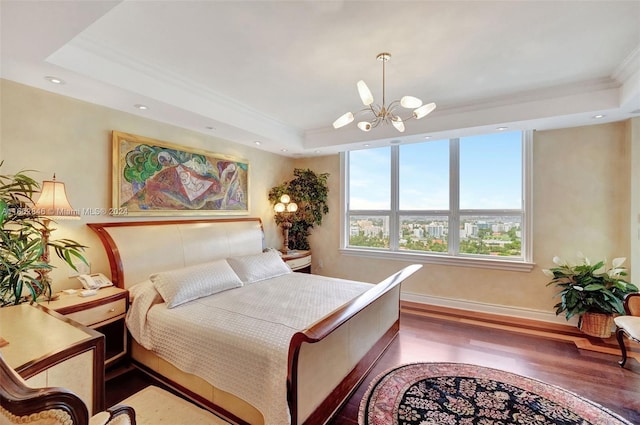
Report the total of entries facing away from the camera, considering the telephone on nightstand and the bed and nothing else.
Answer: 0

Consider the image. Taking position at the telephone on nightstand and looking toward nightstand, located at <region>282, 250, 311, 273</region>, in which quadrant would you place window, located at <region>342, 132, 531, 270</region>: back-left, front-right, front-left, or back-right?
front-right

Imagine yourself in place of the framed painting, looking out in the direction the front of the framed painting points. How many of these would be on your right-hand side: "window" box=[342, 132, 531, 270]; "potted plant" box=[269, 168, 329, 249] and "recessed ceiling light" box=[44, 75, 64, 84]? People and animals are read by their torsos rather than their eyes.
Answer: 1

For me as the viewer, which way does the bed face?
facing the viewer and to the right of the viewer

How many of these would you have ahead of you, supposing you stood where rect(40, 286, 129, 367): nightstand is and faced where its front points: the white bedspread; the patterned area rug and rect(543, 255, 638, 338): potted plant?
3

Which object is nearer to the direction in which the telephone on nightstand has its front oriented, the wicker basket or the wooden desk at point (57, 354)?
the wicker basket

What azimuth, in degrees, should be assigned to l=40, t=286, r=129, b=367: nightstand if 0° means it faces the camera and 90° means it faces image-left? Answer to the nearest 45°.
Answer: approximately 315°

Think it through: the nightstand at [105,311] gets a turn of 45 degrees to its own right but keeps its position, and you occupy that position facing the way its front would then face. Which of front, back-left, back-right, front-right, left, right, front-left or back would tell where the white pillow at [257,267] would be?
left
